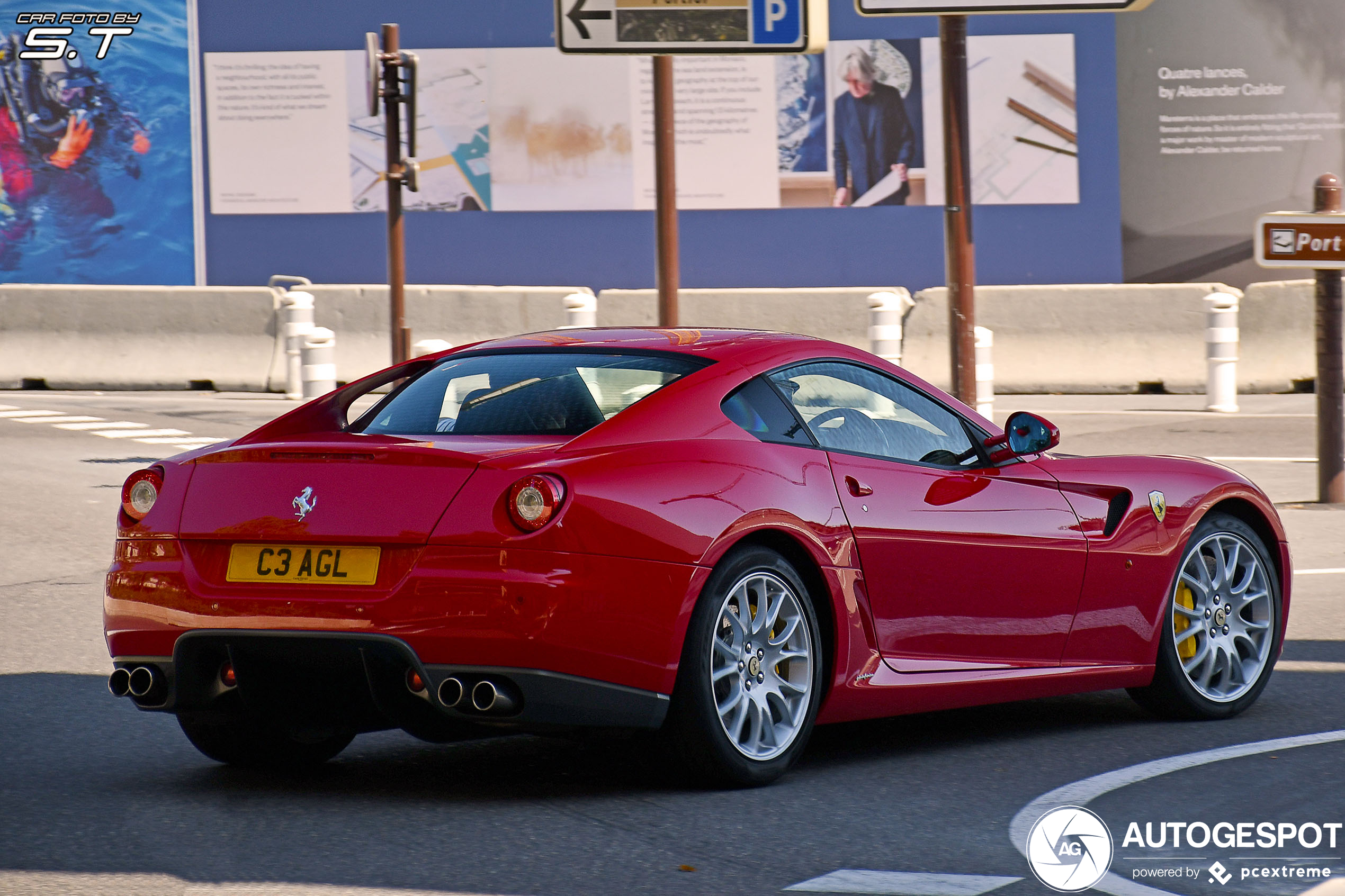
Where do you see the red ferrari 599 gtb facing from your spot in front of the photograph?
facing away from the viewer and to the right of the viewer

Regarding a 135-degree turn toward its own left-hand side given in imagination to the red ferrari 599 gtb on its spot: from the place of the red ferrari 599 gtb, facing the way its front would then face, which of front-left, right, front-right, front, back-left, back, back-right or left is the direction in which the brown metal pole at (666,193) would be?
right

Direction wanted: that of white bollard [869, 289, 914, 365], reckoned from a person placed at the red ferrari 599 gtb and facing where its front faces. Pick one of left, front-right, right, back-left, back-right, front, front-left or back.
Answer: front-left

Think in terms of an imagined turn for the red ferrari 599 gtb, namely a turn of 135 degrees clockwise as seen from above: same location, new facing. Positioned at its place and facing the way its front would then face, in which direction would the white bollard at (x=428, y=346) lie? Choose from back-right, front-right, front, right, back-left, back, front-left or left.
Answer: back

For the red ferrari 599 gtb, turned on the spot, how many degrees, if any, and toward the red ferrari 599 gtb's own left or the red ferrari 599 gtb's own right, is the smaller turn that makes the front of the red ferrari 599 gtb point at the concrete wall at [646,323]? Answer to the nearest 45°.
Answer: approximately 45° to the red ferrari 599 gtb's own left

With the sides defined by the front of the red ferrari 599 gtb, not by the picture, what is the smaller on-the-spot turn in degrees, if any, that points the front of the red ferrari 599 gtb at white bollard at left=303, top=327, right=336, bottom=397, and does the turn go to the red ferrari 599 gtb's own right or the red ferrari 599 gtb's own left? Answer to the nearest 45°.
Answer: approximately 45° to the red ferrari 599 gtb's own left

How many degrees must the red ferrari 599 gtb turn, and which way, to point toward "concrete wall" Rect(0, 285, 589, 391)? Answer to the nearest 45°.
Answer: approximately 45° to its left

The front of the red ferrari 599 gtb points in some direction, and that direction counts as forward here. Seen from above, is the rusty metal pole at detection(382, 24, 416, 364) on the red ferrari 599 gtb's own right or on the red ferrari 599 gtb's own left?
on the red ferrari 599 gtb's own left

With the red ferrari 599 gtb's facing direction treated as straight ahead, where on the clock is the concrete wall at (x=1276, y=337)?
The concrete wall is roughly at 11 o'clock from the red ferrari 599 gtb.

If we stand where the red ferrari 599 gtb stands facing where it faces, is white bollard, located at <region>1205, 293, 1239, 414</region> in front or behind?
in front

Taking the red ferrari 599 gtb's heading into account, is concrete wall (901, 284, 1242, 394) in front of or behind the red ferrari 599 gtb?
in front

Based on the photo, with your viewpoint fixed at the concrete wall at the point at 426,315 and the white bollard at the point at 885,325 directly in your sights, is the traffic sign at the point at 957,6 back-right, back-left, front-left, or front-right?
front-right
